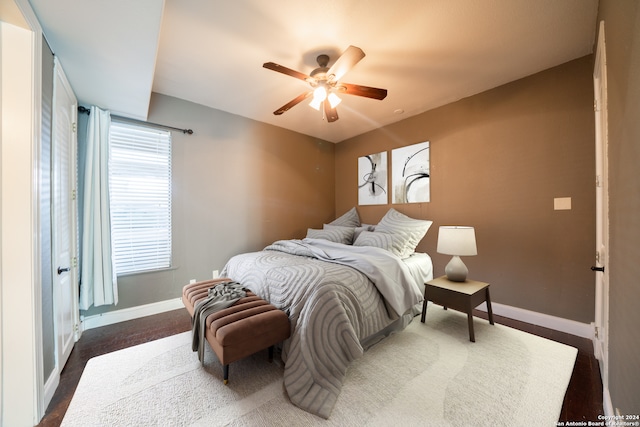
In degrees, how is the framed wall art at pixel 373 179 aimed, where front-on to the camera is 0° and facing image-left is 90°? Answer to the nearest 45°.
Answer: approximately 45°

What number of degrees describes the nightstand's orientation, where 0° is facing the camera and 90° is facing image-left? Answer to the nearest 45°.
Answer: approximately 45°

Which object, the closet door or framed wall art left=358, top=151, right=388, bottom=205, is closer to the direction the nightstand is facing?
the closet door

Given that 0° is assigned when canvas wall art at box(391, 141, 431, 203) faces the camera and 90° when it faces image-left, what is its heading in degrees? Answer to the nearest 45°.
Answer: approximately 45°

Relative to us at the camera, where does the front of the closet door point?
facing to the right of the viewer

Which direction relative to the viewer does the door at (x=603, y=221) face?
to the viewer's left

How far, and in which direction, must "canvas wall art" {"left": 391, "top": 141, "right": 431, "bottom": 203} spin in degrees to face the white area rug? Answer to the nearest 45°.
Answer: approximately 45° to its left

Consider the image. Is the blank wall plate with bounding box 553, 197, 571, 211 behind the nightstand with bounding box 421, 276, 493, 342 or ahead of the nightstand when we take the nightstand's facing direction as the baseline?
behind

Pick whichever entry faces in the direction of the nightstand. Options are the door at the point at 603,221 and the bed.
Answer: the door

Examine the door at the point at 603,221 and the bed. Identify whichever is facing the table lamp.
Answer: the door
